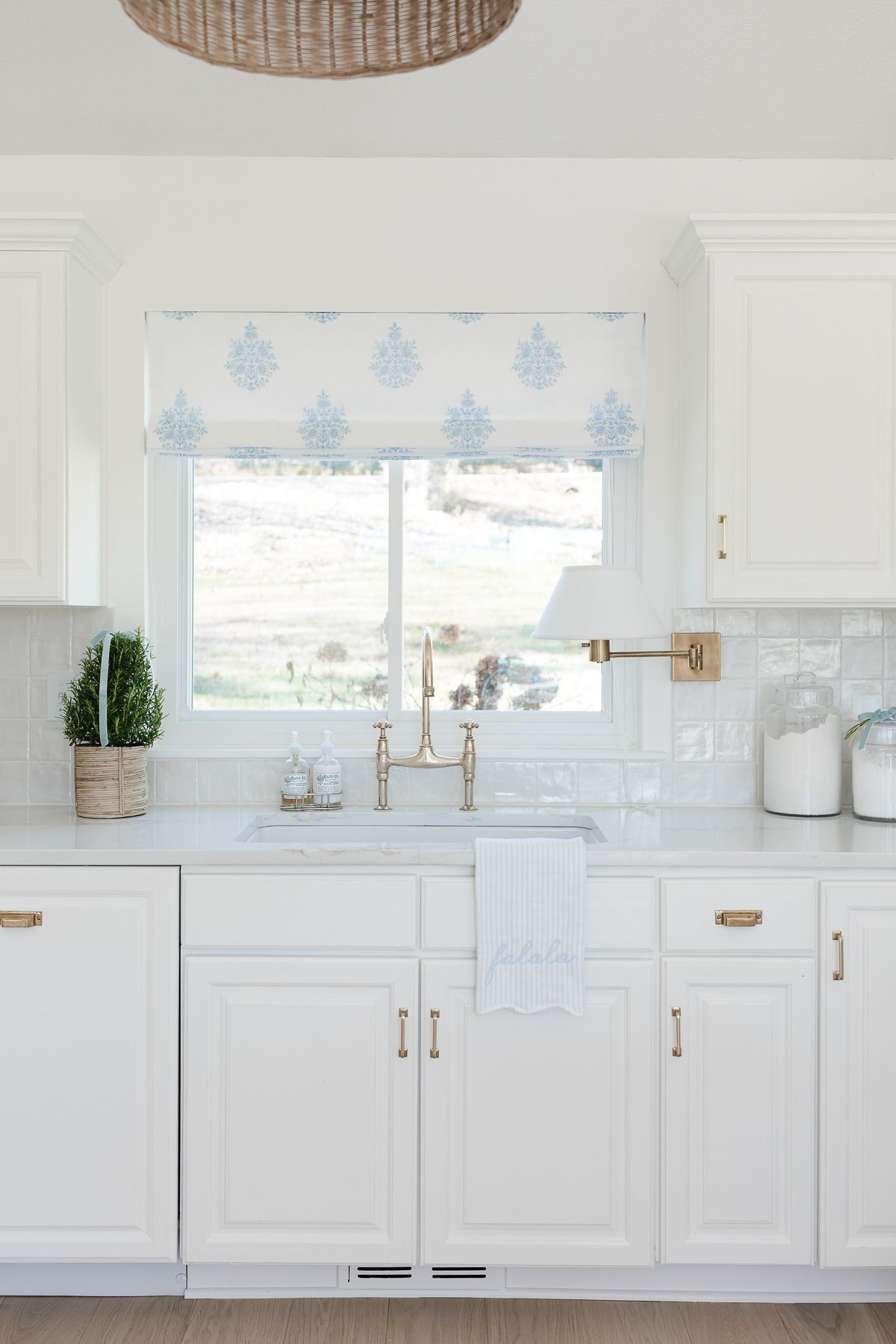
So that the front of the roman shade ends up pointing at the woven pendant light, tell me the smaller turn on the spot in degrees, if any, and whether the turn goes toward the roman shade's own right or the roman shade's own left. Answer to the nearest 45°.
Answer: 0° — it already faces it

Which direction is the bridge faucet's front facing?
toward the camera

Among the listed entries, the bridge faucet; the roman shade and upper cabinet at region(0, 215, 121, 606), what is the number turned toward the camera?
3

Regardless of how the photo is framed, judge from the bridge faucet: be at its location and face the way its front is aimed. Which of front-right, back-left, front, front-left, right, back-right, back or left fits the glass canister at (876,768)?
left

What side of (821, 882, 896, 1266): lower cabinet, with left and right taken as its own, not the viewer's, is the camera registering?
front

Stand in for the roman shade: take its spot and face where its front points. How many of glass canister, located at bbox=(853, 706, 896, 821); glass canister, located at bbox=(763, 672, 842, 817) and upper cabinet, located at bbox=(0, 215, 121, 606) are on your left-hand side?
2

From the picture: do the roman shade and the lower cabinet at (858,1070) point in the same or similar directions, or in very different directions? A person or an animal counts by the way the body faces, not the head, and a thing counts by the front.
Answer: same or similar directions

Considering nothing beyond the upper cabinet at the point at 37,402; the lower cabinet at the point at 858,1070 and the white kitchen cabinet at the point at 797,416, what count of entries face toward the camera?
3

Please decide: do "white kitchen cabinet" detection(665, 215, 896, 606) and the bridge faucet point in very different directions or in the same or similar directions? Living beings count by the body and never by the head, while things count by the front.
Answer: same or similar directions

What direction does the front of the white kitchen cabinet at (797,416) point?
toward the camera

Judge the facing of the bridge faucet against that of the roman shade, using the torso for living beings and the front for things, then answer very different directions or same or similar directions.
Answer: same or similar directions

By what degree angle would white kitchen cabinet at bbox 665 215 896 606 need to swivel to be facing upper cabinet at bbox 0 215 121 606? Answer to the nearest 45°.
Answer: approximately 90° to its right
